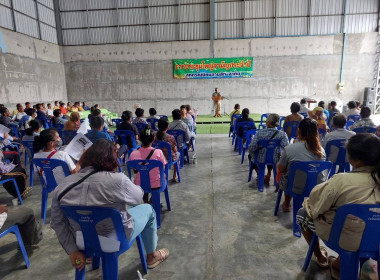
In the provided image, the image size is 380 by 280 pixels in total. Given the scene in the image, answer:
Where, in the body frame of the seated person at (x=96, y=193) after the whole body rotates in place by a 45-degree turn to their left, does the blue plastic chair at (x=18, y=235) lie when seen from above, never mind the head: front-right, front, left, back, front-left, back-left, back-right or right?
front-left

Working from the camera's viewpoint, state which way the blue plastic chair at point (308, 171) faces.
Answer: facing away from the viewer and to the left of the viewer

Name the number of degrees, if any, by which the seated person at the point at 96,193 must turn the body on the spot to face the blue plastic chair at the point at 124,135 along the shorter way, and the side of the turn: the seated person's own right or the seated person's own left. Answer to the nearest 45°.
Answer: approximately 45° to the seated person's own left

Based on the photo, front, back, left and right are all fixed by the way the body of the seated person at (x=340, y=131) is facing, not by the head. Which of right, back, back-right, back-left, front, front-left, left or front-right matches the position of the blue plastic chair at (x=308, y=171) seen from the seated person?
back

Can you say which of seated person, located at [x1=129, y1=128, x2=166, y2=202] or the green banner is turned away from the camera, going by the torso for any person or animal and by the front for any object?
the seated person

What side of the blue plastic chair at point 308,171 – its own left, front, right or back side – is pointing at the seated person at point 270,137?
front

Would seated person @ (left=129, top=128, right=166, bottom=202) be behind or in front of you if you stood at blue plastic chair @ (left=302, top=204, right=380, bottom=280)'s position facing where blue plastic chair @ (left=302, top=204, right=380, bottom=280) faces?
in front

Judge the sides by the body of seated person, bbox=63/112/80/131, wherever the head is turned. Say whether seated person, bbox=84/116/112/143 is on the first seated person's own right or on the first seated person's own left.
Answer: on the first seated person's own right

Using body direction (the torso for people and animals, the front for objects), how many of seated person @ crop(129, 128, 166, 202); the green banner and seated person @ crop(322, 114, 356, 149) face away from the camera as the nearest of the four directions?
2

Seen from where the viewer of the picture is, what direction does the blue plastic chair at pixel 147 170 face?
facing away from the viewer and to the right of the viewer

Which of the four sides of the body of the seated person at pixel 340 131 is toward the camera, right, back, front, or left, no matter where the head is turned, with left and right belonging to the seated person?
back

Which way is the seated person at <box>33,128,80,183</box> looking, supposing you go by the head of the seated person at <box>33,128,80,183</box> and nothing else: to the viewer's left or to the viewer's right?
to the viewer's right

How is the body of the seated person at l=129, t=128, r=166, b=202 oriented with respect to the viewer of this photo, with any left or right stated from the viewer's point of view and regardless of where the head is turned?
facing away from the viewer

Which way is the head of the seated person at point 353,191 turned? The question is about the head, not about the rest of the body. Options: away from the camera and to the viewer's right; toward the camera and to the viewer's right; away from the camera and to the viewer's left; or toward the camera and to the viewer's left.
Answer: away from the camera and to the viewer's left

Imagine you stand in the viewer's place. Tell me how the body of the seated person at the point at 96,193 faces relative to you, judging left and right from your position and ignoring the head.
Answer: facing away from the viewer and to the right of the viewer
